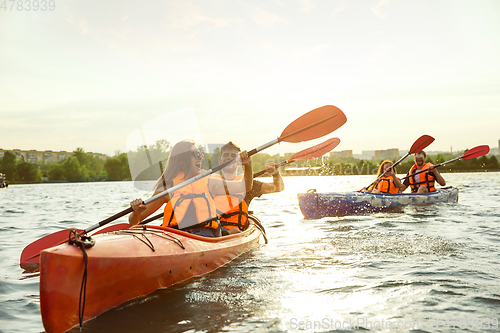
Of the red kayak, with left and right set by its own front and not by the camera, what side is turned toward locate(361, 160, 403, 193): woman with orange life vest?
back

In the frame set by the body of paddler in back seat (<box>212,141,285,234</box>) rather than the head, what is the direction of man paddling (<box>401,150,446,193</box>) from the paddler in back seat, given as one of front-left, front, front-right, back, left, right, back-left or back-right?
back-left

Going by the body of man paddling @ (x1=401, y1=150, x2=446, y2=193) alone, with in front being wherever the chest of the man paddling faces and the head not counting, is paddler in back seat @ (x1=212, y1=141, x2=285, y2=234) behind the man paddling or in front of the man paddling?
in front

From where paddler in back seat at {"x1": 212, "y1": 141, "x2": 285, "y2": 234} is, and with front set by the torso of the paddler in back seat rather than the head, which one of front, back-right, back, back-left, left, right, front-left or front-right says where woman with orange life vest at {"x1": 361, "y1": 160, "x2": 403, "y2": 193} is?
back-left

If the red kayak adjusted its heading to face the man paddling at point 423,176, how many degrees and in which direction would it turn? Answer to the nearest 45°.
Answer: approximately 180°

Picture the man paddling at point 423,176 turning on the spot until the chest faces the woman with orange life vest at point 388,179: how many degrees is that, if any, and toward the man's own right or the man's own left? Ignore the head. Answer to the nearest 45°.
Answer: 0° — they already face them

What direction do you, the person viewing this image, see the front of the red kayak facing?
facing the viewer and to the left of the viewer

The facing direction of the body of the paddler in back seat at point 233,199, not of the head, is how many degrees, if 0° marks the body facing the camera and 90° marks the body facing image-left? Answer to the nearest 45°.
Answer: approximately 0°

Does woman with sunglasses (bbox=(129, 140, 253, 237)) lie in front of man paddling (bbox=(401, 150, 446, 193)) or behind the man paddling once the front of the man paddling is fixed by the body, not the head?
in front

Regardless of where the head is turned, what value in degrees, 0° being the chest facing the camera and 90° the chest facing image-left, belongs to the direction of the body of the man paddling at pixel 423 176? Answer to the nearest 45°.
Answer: approximately 45°
